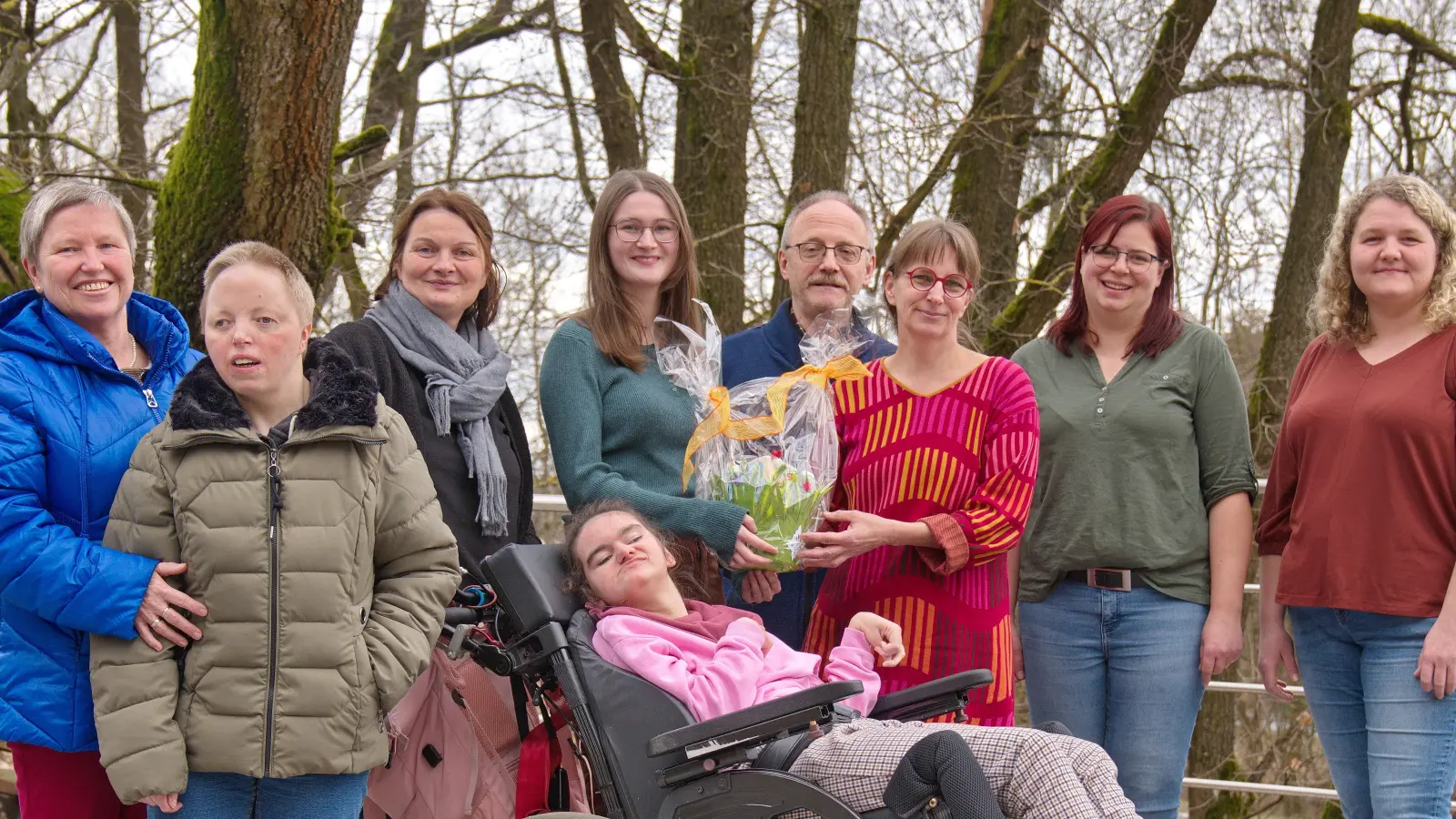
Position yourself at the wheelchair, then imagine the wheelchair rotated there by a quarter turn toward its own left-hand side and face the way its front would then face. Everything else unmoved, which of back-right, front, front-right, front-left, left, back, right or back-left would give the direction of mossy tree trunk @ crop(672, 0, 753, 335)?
front

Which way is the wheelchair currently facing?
to the viewer's right

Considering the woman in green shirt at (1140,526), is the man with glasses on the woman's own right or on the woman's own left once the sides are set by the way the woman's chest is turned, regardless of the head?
on the woman's own right

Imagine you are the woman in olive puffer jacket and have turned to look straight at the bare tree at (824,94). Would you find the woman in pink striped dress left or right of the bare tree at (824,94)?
right

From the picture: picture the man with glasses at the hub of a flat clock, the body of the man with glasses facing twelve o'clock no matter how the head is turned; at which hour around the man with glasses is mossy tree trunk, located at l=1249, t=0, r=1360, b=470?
The mossy tree trunk is roughly at 7 o'clock from the man with glasses.

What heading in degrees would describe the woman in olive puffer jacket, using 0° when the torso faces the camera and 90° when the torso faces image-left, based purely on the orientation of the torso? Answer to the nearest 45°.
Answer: approximately 0°

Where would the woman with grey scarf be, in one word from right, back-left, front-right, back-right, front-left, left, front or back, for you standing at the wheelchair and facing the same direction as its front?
back-left

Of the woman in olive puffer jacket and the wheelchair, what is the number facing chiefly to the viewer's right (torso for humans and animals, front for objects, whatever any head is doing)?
1

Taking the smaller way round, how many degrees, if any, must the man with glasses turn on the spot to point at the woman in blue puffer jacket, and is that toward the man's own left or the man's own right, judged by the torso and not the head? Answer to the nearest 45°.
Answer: approximately 45° to the man's own right
